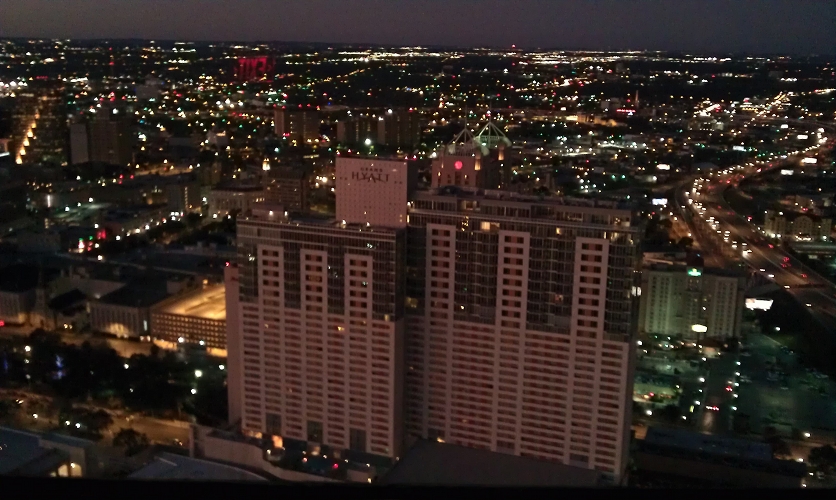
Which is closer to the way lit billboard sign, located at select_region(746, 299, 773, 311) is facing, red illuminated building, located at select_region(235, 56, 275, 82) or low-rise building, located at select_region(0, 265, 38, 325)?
the low-rise building

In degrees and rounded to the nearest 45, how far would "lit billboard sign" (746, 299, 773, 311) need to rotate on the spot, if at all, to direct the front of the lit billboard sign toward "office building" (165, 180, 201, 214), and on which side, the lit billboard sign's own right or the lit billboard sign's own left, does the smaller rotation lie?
approximately 90° to the lit billboard sign's own right

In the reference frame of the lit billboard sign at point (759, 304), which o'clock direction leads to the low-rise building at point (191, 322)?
The low-rise building is roughly at 2 o'clock from the lit billboard sign.

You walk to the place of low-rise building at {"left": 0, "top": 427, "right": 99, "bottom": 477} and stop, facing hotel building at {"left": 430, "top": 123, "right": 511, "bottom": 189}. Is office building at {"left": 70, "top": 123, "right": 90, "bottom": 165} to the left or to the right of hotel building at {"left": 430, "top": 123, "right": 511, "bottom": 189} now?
left

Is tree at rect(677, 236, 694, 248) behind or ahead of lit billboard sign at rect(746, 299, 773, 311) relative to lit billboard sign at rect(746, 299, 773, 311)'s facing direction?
behind

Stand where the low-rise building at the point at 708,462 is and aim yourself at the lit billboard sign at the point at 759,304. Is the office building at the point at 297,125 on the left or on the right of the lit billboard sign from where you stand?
left

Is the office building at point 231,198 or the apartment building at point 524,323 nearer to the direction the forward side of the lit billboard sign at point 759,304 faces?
the apartment building

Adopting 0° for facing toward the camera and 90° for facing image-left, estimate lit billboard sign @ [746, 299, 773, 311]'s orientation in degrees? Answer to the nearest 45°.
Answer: approximately 0°

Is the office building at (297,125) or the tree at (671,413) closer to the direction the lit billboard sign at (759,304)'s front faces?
the tree

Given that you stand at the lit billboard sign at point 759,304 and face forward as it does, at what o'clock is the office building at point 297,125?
The office building is roughly at 4 o'clock from the lit billboard sign.

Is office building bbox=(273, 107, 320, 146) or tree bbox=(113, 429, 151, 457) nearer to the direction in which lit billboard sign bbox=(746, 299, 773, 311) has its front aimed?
the tree

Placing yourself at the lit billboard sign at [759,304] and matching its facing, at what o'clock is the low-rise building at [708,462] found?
The low-rise building is roughly at 12 o'clock from the lit billboard sign.

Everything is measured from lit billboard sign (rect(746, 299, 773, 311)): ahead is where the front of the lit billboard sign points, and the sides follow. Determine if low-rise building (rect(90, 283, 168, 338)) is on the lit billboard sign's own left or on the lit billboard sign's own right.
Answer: on the lit billboard sign's own right
